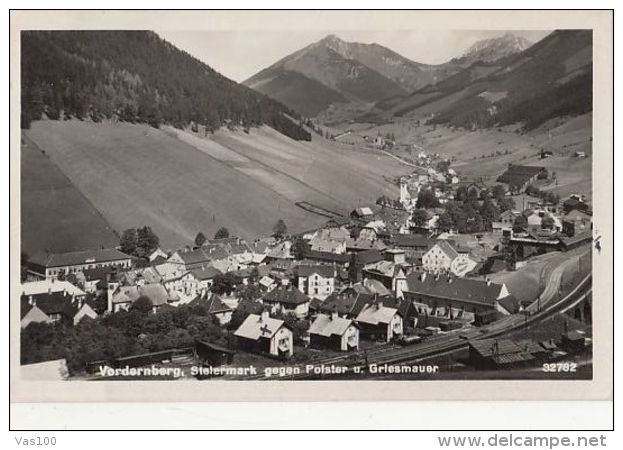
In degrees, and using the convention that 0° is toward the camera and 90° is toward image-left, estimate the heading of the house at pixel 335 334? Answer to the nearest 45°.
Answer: approximately 315°

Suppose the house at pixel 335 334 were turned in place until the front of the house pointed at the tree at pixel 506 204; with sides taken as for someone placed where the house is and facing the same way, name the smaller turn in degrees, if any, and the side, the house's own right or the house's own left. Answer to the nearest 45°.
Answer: approximately 90° to the house's own left

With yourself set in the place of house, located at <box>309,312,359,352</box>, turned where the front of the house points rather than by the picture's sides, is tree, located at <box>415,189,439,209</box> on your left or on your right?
on your left

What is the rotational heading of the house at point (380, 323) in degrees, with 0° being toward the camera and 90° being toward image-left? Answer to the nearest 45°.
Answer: approximately 315°

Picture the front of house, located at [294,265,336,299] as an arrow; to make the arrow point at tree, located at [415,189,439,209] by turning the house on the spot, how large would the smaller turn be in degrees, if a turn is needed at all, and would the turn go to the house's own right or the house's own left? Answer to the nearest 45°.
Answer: approximately 135° to the house's own left

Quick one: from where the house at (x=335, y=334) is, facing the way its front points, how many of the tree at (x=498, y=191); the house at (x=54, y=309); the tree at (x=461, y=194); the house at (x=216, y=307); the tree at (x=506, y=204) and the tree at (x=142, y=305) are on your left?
3

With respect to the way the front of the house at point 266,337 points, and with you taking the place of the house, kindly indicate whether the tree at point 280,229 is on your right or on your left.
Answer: on your left

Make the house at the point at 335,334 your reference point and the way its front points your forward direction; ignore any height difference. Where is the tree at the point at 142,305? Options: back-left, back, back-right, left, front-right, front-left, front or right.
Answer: back-right
